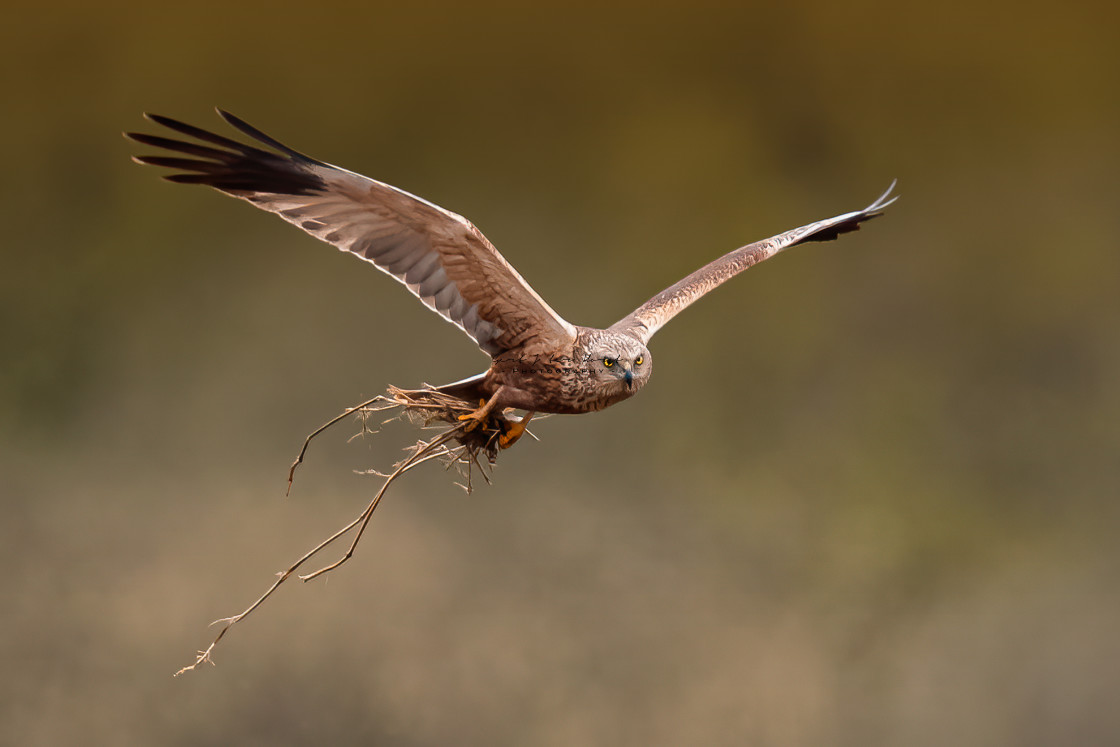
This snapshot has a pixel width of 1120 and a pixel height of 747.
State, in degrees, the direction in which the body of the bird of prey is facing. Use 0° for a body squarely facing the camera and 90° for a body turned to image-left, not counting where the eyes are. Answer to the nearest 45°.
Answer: approximately 315°
